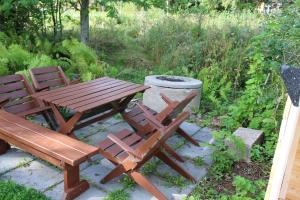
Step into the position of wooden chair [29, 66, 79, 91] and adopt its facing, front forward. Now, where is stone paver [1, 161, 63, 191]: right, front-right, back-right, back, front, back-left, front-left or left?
front-right

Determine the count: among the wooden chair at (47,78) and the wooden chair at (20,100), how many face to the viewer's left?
0

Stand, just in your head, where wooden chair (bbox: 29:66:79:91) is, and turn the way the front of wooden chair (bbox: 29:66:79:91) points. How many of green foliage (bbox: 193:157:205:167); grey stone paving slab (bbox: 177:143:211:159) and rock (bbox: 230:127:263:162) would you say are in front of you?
3

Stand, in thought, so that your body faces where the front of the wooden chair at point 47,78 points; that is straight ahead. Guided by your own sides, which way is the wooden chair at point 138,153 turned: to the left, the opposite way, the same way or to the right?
the opposite way

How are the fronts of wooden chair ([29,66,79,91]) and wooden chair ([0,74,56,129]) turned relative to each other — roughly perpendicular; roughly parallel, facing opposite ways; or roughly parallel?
roughly parallel

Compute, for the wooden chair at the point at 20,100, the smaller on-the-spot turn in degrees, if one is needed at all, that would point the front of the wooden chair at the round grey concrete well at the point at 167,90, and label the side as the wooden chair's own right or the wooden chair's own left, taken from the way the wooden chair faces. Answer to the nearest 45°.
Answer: approximately 45° to the wooden chair's own left

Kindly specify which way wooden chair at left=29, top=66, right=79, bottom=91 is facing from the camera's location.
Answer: facing the viewer and to the right of the viewer

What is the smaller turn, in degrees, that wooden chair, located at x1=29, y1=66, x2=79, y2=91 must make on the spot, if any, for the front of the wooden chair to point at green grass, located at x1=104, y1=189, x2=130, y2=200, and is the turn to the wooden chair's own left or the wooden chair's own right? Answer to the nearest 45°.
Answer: approximately 45° to the wooden chair's own right

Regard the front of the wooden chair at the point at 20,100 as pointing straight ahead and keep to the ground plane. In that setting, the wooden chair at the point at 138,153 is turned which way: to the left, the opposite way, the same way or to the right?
the opposite way

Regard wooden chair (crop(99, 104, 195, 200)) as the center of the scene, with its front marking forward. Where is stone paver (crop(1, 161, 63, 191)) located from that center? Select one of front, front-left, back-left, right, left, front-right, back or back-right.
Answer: front-left

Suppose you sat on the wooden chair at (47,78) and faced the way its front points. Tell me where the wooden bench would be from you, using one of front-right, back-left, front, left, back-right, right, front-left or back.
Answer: front-right

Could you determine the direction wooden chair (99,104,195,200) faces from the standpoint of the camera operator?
facing away from the viewer and to the left of the viewer

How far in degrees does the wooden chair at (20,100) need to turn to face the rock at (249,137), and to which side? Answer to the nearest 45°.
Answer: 0° — it already faces it

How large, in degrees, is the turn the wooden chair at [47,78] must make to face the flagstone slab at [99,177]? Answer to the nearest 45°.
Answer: approximately 45° to its right
